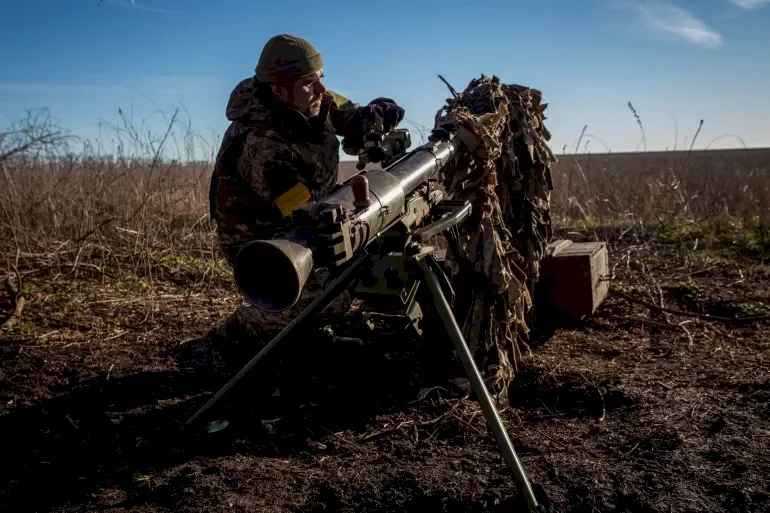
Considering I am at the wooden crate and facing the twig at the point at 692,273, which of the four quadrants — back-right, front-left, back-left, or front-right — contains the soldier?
back-left

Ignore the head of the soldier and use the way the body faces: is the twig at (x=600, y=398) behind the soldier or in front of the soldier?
in front

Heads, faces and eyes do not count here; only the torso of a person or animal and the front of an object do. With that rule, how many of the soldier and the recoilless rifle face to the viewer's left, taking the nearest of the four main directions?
0

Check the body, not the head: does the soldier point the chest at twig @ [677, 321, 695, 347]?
yes

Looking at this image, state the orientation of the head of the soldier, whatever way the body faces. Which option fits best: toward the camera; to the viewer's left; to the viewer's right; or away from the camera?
to the viewer's right

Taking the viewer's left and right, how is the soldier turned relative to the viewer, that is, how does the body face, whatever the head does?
facing to the right of the viewer

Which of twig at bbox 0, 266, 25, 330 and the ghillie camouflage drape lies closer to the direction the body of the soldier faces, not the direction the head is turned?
the ghillie camouflage drape
